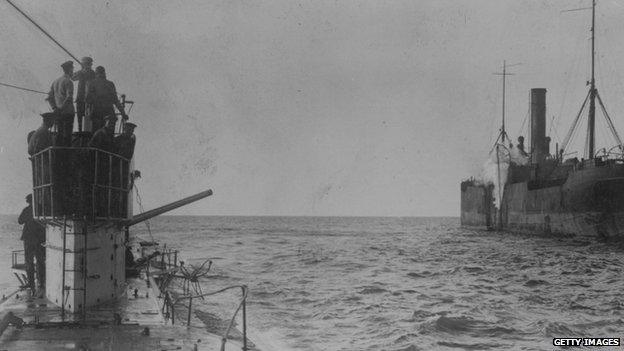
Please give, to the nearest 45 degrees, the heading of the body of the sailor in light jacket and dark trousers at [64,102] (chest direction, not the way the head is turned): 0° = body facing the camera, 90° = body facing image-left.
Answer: approximately 225°

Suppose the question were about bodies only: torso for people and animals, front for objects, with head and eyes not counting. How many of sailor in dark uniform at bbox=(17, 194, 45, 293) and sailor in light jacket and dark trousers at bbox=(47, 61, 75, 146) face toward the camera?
0
